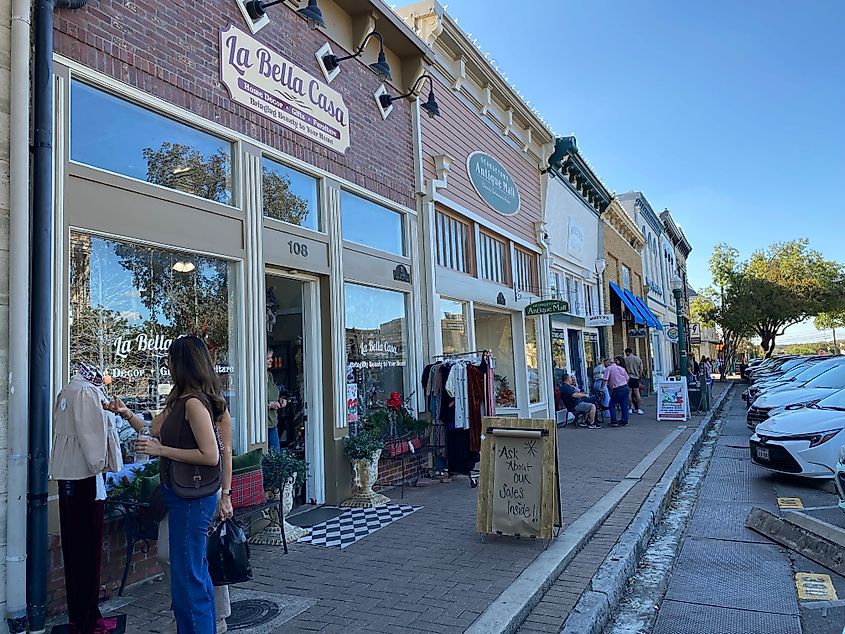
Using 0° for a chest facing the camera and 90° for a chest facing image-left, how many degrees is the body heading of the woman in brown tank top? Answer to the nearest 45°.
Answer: approximately 90°

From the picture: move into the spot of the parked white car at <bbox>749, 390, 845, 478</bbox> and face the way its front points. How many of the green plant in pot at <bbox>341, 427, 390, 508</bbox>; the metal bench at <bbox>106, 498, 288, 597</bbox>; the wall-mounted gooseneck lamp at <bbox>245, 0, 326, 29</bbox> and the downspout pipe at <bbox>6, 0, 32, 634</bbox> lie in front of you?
4

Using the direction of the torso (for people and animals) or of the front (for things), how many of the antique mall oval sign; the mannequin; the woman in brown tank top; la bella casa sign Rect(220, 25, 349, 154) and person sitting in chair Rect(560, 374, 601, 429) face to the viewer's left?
1

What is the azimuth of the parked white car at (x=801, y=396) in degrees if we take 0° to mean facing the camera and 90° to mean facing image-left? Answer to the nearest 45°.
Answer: approximately 45°

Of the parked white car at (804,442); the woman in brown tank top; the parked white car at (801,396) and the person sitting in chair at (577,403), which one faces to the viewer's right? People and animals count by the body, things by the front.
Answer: the person sitting in chair

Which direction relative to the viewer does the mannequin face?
to the viewer's right

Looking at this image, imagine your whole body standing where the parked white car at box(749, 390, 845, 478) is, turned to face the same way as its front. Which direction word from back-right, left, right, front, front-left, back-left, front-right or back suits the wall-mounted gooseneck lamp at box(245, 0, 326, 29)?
front

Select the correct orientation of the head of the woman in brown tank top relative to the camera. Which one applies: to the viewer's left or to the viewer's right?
to the viewer's left

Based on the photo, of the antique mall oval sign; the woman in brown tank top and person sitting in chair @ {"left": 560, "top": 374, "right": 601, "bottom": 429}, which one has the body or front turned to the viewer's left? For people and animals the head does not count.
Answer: the woman in brown tank top

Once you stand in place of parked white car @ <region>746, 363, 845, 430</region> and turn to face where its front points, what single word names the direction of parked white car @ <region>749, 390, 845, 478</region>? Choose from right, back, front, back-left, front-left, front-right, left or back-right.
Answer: front-left

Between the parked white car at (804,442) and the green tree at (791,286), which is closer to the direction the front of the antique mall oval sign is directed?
the parked white car

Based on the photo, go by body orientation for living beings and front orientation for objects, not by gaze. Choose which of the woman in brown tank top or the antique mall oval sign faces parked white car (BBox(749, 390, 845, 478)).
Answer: the antique mall oval sign

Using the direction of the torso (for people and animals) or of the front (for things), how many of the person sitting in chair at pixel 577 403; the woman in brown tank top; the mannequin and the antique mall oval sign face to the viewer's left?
1

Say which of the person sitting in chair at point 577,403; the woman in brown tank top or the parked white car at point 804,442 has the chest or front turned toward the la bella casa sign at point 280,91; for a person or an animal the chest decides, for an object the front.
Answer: the parked white car
